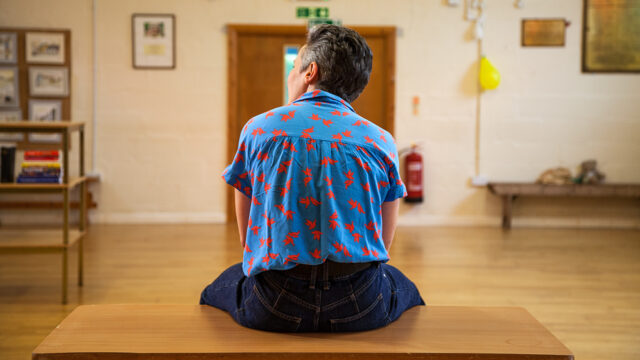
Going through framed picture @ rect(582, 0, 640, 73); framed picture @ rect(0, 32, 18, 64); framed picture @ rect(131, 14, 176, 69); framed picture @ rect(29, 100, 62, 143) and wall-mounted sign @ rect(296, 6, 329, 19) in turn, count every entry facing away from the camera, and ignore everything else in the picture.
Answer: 0

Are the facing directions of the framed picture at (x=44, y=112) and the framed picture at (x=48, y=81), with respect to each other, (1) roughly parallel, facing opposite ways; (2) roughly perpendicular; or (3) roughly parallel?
roughly parallel

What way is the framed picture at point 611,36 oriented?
toward the camera

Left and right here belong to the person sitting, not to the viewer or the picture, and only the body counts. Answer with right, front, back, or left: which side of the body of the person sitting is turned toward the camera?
back

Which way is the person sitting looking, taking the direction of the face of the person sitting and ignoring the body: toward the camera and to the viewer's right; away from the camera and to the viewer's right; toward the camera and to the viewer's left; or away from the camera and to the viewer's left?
away from the camera and to the viewer's left

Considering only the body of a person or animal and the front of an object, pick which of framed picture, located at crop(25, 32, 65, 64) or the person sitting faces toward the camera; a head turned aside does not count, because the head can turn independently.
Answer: the framed picture

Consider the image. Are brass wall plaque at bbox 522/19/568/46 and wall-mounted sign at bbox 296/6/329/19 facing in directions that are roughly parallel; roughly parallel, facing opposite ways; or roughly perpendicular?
roughly parallel

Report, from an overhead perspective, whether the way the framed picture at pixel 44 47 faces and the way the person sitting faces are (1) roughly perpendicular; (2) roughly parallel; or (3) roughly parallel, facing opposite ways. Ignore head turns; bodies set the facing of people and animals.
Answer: roughly parallel, facing opposite ways

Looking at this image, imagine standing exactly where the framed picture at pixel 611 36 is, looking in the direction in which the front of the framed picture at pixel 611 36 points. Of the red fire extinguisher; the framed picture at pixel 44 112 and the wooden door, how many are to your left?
0

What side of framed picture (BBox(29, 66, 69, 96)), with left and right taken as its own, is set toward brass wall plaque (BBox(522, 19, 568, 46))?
left

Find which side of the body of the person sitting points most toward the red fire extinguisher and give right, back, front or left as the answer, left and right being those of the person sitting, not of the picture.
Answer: front

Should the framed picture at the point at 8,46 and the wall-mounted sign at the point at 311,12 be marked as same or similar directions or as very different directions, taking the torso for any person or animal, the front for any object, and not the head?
same or similar directions

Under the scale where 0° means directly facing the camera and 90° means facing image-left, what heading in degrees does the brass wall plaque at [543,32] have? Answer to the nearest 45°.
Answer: approximately 0°

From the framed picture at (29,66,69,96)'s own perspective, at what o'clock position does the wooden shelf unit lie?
The wooden shelf unit is roughly at 12 o'clock from the framed picture.

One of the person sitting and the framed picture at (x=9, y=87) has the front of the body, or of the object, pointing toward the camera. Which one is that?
the framed picture

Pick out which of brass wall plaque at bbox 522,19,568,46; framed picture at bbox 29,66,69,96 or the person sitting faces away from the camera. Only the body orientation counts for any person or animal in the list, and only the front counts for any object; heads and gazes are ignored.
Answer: the person sitting

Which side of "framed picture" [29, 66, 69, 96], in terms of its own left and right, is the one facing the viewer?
front
